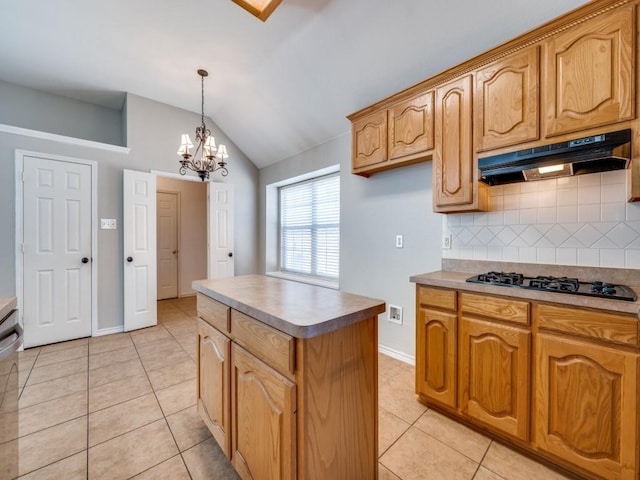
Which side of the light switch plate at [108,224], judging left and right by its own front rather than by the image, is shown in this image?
front

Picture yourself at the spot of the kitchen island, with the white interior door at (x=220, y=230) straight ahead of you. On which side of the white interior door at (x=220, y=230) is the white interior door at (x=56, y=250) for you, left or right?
left

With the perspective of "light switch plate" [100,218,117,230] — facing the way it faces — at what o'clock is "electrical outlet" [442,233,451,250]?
The electrical outlet is roughly at 11 o'clock from the light switch plate.

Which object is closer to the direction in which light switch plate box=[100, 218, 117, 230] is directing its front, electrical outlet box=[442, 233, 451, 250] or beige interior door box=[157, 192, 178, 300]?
the electrical outlet

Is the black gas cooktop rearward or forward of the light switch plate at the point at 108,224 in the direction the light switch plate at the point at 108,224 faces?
forward

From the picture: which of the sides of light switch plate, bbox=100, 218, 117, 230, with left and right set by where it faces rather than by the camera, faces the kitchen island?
front

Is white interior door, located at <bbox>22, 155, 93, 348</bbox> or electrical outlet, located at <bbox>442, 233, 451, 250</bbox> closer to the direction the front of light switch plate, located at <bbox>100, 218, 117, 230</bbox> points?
the electrical outlet

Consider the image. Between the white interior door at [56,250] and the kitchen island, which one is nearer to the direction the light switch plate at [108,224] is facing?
the kitchen island

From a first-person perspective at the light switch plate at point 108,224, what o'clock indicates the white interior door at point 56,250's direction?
The white interior door is roughly at 3 o'clock from the light switch plate.

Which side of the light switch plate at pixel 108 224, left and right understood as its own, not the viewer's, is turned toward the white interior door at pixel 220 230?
left

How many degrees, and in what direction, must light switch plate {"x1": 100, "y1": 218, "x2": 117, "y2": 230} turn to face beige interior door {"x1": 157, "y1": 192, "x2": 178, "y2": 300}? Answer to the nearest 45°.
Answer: approximately 135° to its left
